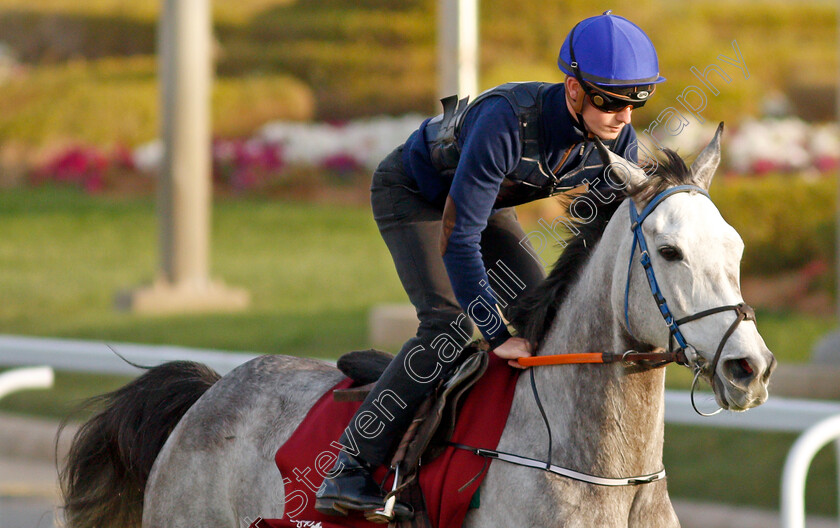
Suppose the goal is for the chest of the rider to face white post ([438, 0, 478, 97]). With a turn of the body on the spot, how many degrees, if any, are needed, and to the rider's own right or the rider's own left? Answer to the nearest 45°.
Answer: approximately 135° to the rider's own left

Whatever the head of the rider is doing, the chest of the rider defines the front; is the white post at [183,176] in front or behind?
behind

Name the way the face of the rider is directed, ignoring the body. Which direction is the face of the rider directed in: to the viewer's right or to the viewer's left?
to the viewer's right

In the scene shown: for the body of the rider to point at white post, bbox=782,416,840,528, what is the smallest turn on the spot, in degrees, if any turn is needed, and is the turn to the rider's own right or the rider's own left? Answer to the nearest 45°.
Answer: approximately 45° to the rider's own left

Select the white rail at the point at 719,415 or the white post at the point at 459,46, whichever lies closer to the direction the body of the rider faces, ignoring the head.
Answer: the white rail

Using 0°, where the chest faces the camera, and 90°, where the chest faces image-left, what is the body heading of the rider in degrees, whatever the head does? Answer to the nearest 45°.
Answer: approximately 315°

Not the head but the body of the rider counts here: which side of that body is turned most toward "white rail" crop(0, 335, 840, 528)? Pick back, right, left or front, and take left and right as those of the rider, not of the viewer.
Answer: left
